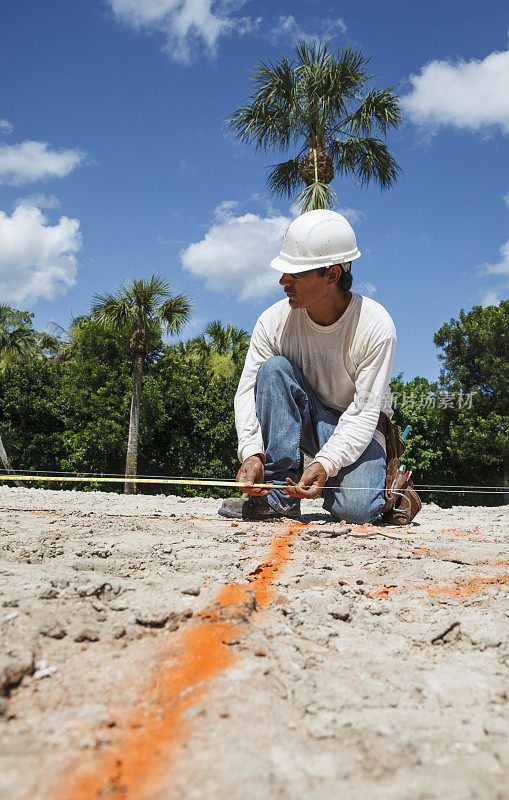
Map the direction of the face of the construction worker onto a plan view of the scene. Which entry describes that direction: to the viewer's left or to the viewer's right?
to the viewer's left

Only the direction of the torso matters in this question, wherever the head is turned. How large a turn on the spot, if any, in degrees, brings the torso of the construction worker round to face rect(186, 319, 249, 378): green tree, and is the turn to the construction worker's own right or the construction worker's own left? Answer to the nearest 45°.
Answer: approximately 135° to the construction worker's own right

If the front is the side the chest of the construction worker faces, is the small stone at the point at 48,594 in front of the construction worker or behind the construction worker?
in front

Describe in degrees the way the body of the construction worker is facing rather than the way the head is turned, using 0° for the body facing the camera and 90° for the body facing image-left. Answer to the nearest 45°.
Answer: approximately 45°
